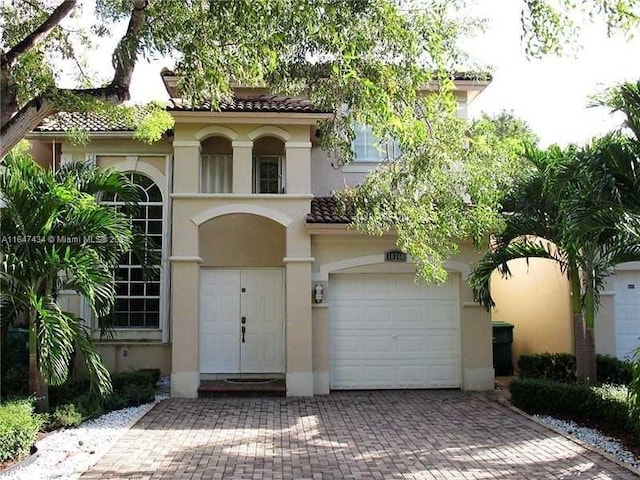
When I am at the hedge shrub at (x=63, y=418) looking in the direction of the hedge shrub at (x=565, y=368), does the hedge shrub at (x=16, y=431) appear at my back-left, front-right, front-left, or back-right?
back-right

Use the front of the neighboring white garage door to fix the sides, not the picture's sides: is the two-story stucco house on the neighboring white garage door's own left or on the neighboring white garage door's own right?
on the neighboring white garage door's own right

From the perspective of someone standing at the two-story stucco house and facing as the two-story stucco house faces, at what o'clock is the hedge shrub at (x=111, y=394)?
The hedge shrub is roughly at 2 o'clock from the two-story stucco house.

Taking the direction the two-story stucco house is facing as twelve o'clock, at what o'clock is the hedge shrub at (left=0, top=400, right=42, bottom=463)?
The hedge shrub is roughly at 1 o'clock from the two-story stucco house.

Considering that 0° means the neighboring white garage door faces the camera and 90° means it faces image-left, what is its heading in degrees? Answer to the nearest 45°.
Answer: approximately 0°

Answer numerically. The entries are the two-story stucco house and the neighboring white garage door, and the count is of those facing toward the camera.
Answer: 2

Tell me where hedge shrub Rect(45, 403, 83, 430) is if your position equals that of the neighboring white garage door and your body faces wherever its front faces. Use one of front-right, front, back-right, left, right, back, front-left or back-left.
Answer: front-right

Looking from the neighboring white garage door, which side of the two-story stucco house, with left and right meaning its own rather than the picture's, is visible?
left

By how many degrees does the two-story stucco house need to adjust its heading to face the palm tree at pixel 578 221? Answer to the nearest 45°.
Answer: approximately 45° to its left
